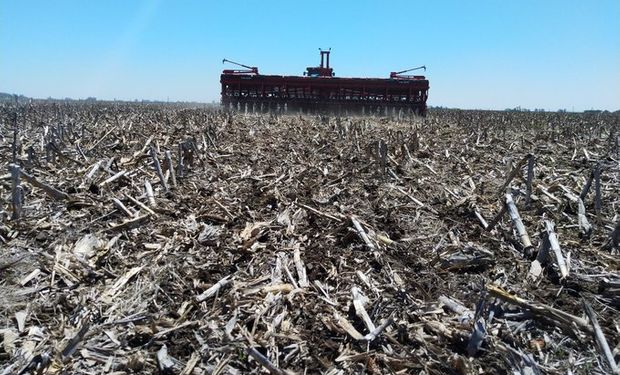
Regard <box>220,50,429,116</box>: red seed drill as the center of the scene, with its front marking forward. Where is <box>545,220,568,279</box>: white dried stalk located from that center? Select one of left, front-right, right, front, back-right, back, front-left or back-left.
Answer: back

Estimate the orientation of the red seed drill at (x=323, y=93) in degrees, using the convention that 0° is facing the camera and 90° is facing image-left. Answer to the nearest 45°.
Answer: approximately 180°
